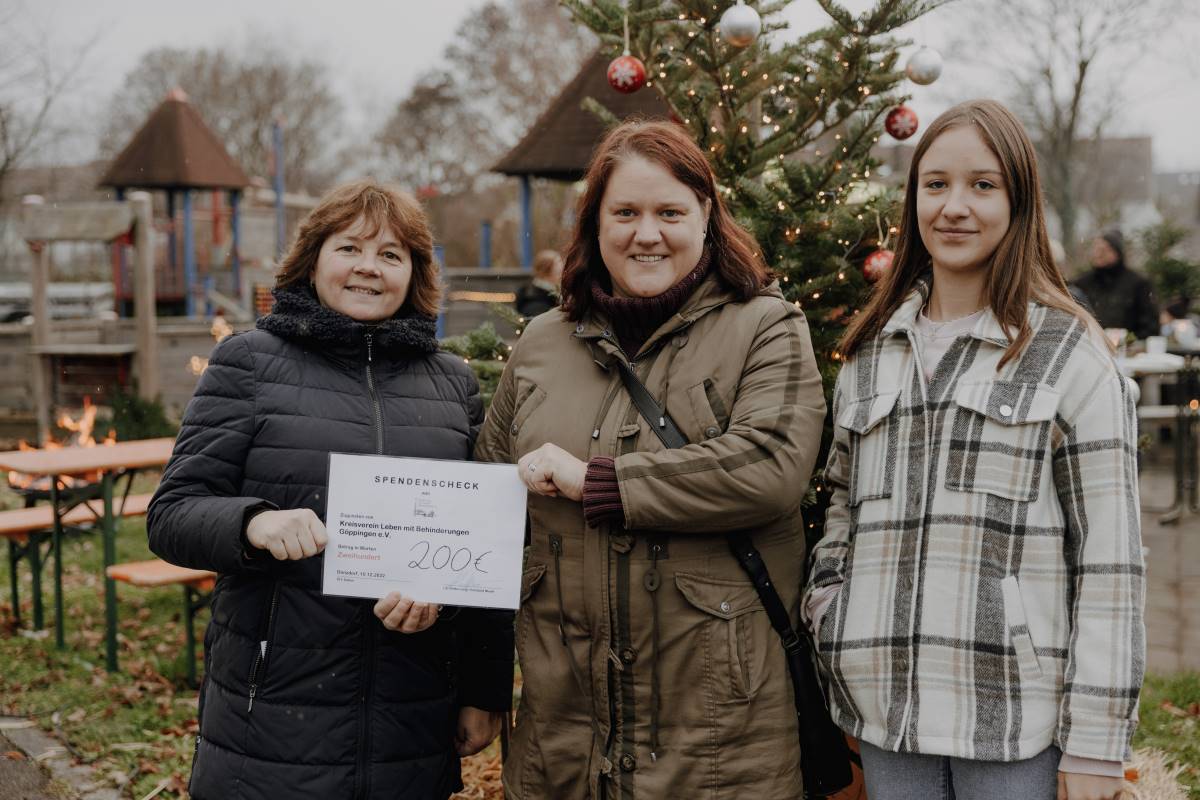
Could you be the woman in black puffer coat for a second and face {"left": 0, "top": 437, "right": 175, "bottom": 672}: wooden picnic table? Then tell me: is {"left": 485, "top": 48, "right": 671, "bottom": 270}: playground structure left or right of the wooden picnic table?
right

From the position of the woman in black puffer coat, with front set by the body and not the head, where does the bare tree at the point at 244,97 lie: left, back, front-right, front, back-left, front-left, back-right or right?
back

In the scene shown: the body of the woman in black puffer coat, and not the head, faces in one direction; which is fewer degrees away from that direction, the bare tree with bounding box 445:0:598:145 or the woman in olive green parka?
the woman in olive green parka

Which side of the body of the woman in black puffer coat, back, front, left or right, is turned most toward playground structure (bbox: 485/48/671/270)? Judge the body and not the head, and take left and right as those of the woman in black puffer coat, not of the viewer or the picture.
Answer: back

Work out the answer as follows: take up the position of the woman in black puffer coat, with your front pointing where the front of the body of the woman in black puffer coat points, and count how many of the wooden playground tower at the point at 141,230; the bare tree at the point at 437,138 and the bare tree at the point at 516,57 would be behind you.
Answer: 3

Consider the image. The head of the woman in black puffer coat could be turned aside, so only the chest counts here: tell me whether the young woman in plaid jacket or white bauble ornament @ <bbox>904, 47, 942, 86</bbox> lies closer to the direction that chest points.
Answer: the young woman in plaid jacket

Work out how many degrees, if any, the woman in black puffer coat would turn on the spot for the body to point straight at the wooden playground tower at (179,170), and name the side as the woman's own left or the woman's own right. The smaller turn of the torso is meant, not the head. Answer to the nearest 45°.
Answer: approximately 180°

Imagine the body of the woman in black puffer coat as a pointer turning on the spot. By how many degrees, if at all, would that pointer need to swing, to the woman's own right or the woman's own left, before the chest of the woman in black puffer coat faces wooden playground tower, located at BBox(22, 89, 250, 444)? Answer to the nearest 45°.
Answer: approximately 180°

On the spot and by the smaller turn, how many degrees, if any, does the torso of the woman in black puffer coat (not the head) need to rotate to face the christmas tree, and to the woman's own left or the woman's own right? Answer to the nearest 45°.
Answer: approximately 135° to the woman's own left

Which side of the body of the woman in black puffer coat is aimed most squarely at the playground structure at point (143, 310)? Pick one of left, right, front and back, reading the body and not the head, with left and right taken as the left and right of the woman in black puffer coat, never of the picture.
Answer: back

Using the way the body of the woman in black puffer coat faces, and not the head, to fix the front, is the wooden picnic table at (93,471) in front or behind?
behind

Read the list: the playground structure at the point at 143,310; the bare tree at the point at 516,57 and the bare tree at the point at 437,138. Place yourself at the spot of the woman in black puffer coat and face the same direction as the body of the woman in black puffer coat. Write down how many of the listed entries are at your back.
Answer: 3

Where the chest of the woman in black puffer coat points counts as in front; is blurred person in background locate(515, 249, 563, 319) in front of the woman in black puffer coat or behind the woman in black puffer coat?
behind

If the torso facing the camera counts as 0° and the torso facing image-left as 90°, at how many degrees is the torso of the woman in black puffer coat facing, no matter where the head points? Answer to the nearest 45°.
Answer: approximately 0°

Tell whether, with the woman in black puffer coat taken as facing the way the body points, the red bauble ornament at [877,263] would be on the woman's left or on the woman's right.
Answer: on the woman's left
